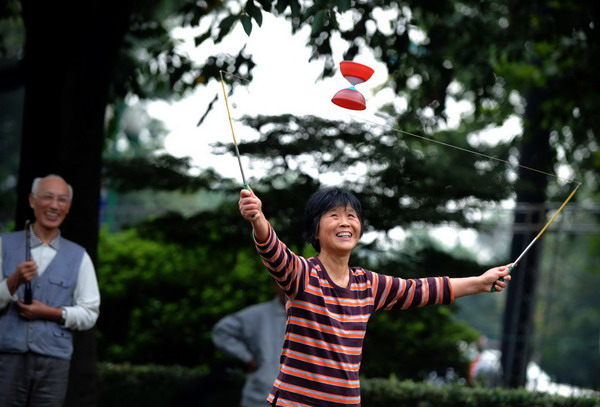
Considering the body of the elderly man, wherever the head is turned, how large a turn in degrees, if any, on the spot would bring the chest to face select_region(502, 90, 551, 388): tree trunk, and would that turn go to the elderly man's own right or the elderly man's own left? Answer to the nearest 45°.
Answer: approximately 135° to the elderly man's own left

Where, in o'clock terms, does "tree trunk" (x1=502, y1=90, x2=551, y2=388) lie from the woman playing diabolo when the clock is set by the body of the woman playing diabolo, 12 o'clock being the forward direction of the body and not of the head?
The tree trunk is roughly at 8 o'clock from the woman playing diabolo.

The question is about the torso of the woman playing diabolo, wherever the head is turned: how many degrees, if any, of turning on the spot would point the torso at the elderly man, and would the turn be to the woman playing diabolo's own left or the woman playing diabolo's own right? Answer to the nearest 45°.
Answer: approximately 180°

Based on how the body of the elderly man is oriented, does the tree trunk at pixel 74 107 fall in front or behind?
behind

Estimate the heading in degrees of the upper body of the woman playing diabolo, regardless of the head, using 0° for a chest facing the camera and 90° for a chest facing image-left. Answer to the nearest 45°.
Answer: approximately 315°

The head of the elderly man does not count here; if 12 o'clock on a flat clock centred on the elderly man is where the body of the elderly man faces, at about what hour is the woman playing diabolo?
The woman playing diabolo is roughly at 11 o'clock from the elderly man.
